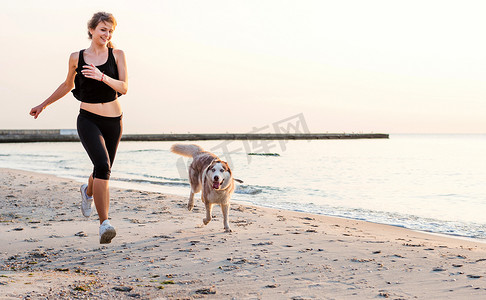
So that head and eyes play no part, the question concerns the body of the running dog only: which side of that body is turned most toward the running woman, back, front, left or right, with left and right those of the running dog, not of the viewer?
right

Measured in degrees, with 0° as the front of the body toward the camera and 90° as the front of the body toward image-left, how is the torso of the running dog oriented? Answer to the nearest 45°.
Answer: approximately 315°
